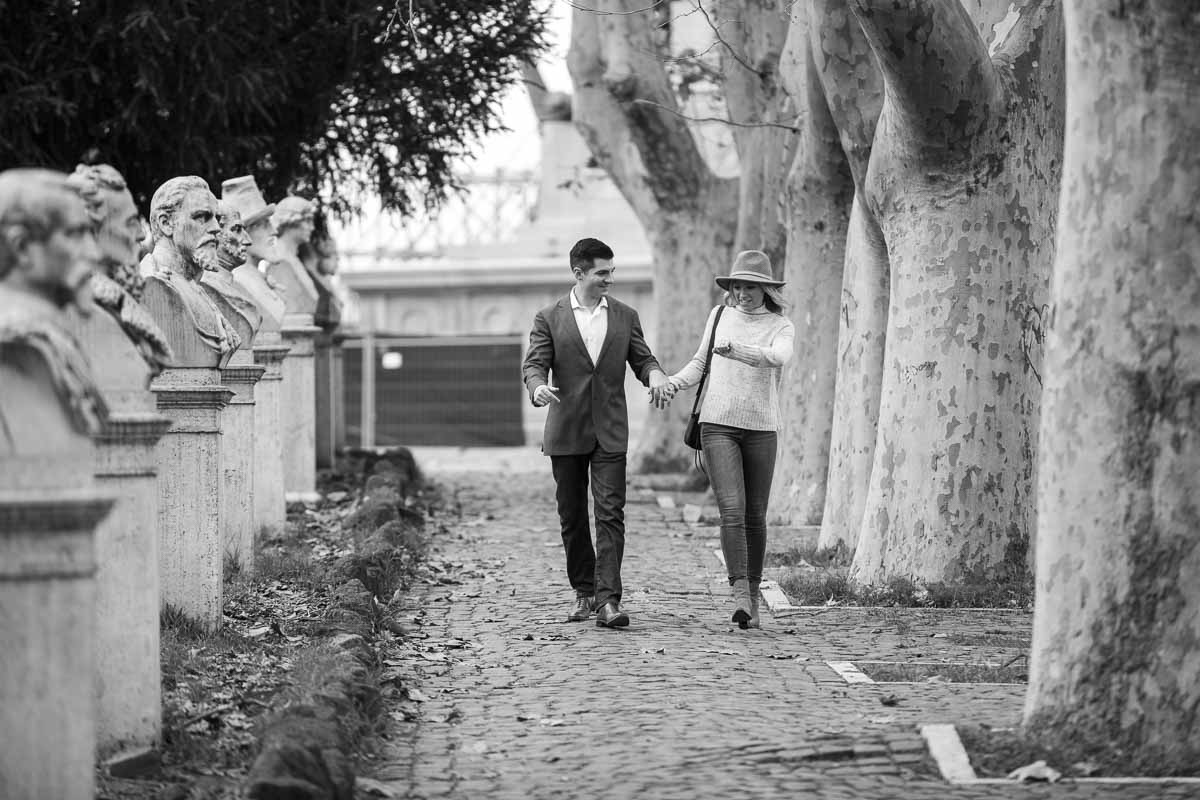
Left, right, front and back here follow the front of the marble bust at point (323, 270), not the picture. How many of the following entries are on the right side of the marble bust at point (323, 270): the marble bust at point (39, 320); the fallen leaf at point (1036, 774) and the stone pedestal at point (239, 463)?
3

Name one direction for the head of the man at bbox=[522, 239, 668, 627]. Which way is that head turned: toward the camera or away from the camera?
toward the camera

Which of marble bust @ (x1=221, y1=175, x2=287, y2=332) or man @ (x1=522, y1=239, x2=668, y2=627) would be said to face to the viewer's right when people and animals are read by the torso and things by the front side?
the marble bust

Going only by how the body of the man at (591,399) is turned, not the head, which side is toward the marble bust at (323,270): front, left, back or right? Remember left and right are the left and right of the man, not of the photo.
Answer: back

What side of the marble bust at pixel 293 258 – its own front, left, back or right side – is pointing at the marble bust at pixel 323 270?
left

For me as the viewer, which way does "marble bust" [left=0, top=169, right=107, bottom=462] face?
facing to the right of the viewer

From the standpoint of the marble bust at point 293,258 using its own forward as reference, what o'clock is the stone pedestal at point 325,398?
The stone pedestal is roughly at 9 o'clock from the marble bust.

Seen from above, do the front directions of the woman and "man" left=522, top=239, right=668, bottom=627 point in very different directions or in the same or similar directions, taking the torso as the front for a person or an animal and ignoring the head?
same or similar directions

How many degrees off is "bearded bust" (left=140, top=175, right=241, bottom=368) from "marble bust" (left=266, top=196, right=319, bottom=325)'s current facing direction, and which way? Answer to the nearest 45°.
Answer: approximately 90° to its right

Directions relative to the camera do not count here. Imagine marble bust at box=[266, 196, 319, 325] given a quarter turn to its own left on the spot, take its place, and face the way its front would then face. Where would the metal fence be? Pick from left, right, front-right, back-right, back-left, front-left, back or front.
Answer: front

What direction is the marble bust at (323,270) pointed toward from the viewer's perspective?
to the viewer's right

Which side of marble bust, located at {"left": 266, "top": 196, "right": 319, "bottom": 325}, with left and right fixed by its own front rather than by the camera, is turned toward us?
right

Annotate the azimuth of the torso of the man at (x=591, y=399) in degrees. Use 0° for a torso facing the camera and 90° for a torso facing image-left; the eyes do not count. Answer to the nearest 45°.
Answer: approximately 0°

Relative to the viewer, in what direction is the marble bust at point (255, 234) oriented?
to the viewer's right

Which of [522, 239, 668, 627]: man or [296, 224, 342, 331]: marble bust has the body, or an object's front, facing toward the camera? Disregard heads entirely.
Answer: the man

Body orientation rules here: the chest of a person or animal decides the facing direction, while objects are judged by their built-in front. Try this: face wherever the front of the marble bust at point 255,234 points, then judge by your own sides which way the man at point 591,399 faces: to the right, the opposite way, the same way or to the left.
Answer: to the right

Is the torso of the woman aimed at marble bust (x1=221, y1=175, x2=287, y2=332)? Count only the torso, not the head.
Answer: no

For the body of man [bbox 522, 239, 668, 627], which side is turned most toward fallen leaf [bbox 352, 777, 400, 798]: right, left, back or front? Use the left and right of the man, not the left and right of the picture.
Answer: front

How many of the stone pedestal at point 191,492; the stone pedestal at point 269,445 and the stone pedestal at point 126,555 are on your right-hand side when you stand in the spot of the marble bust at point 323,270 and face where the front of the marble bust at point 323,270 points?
3

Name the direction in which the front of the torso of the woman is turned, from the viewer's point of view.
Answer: toward the camera

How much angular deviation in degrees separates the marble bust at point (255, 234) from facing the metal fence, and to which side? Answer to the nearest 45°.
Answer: approximately 90° to its left
